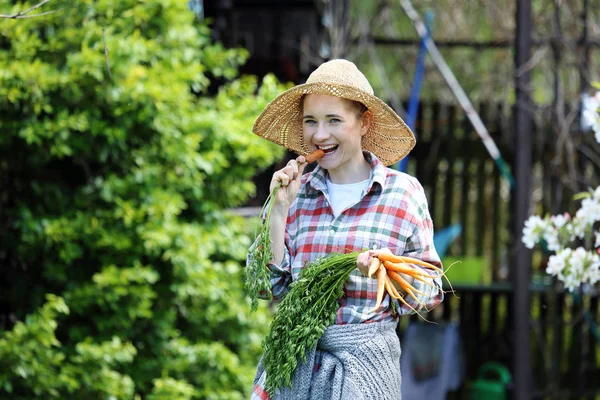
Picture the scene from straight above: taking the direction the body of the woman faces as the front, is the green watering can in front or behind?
behind

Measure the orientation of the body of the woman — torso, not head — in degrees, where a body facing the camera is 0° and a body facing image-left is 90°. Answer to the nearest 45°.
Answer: approximately 45°

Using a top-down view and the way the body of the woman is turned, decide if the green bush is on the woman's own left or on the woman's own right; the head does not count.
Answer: on the woman's own right

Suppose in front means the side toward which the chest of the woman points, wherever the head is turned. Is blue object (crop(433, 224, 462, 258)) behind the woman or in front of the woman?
behind
